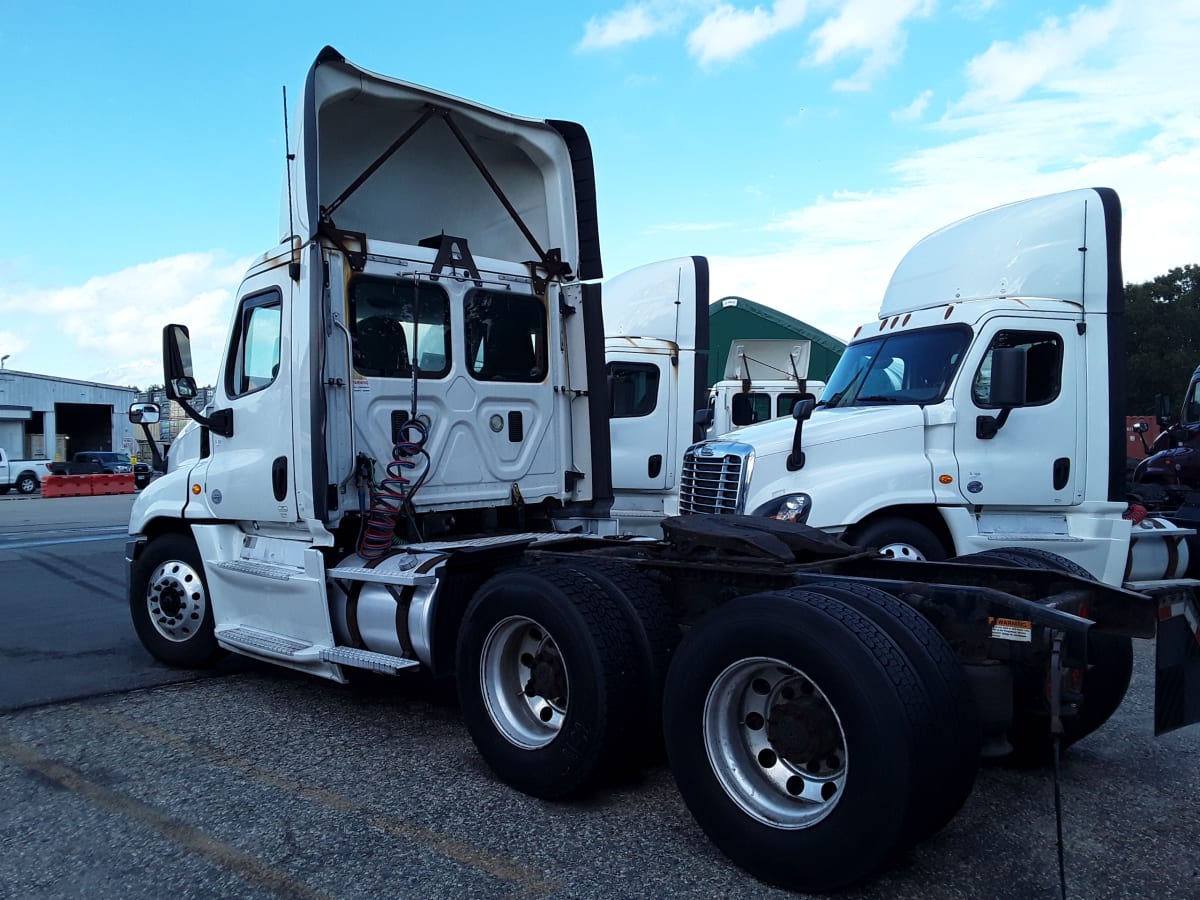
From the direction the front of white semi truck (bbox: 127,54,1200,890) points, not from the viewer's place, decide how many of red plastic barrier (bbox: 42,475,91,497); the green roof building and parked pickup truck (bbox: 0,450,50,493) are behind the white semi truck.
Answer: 0

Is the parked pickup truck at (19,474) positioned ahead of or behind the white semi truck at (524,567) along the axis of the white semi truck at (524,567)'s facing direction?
ahead

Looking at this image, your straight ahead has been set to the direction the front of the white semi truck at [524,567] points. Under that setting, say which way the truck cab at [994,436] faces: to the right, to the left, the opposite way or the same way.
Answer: to the left

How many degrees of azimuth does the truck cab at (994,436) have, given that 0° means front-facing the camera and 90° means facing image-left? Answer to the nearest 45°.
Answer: approximately 45°

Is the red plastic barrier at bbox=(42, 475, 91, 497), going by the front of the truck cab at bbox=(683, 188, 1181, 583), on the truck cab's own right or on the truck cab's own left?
on the truck cab's own right

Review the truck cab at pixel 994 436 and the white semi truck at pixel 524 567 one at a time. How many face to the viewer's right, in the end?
0

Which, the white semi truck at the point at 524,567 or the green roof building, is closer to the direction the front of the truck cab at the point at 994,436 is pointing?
the white semi truck

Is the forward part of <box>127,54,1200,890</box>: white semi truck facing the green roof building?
no

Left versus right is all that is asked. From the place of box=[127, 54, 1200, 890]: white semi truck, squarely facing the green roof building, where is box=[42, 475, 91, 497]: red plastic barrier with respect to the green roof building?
left

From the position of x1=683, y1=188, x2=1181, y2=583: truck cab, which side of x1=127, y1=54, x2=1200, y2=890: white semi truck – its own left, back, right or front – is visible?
right

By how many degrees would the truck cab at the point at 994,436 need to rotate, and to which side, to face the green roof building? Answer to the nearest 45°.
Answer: approximately 135° to its right

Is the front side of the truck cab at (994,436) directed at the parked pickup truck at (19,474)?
no

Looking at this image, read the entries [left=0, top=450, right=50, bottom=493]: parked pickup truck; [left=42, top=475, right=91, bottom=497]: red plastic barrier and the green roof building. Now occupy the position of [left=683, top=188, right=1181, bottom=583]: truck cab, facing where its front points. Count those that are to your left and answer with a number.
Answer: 0

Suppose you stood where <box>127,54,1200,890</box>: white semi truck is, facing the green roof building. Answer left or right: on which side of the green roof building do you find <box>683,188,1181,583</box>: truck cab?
right

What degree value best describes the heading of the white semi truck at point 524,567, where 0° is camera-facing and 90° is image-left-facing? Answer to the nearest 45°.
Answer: approximately 135°
